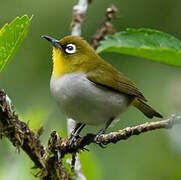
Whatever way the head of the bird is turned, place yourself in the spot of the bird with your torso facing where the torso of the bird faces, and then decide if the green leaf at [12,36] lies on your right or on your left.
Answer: on your right

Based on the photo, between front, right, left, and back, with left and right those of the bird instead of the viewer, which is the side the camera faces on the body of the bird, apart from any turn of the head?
left
